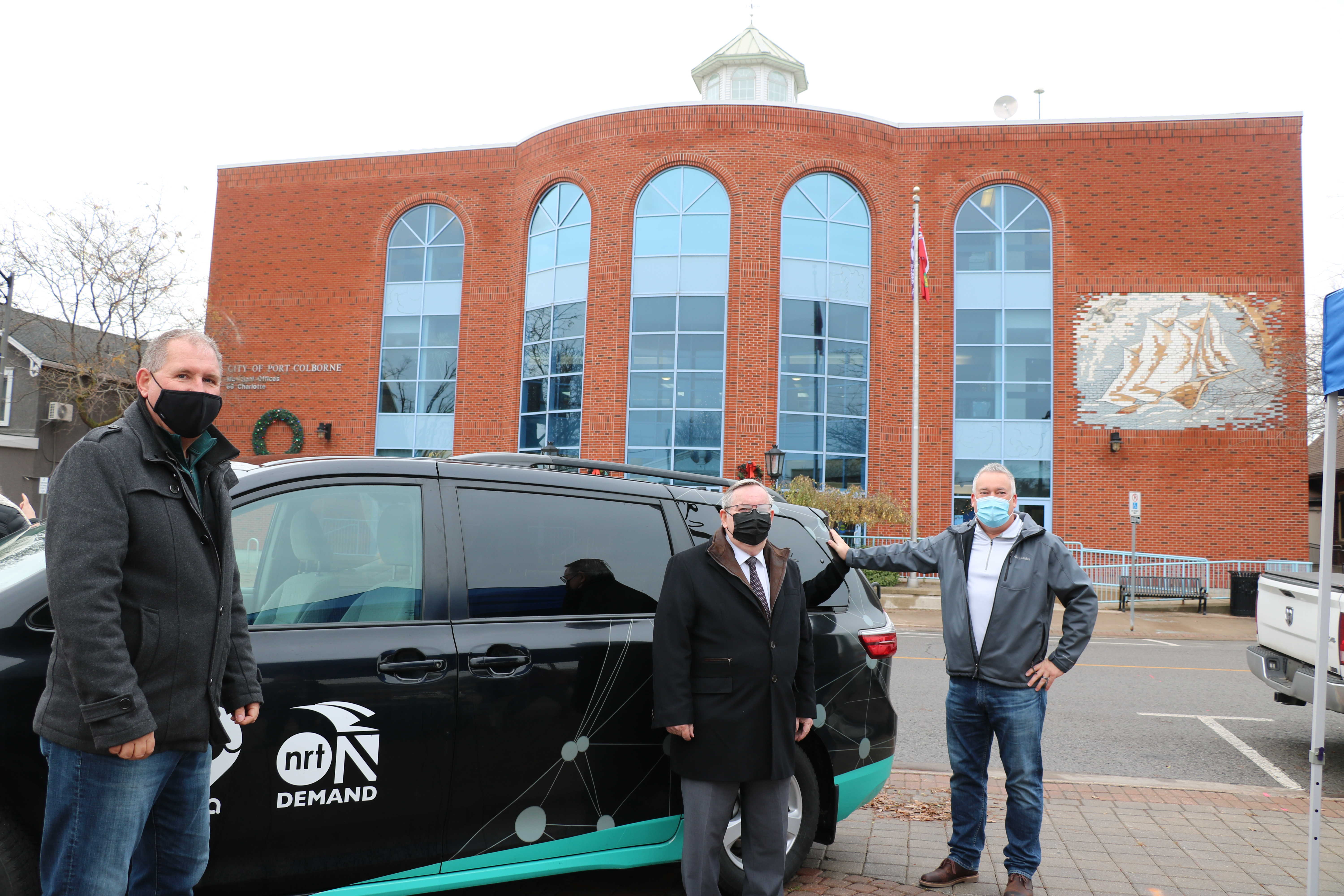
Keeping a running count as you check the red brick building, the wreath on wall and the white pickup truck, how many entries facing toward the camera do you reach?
2

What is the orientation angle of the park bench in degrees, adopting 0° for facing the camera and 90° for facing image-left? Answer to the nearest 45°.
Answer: approximately 0°

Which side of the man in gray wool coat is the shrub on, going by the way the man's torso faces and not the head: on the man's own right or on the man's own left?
on the man's own left

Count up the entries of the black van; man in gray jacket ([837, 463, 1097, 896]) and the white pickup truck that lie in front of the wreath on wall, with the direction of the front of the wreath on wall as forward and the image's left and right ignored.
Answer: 3

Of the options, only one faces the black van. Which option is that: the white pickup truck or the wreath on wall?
the wreath on wall

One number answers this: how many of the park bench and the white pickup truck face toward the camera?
1

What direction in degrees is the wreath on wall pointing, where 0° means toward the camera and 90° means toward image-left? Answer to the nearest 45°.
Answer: approximately 0°

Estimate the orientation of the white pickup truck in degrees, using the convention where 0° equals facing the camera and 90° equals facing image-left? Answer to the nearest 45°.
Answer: approximately 225°

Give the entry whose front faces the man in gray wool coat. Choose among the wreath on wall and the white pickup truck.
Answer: the wreath on wall

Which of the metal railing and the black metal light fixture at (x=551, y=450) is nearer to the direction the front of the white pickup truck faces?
the metal railing

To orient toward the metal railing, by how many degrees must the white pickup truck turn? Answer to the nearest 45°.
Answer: approximately 45° to its left
